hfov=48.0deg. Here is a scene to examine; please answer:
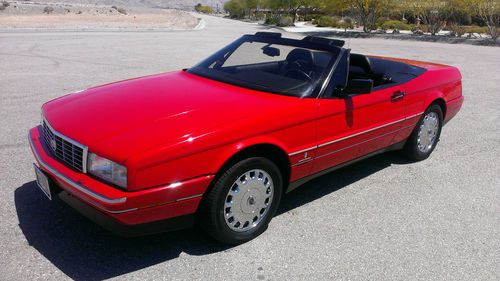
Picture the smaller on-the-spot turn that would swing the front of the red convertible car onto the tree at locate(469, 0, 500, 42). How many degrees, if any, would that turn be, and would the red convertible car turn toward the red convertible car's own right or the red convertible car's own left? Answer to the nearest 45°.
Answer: approximately 180°

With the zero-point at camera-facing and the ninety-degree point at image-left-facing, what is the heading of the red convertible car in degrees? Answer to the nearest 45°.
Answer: approximately 45°

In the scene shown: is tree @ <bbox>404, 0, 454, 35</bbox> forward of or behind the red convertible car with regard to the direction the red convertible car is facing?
behind

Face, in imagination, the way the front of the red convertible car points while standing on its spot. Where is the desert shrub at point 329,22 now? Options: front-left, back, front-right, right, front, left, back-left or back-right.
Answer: back-right

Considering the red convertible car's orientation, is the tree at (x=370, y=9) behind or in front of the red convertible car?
behind

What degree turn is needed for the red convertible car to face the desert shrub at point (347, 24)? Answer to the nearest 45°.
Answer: approximately 135° to its right
